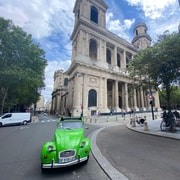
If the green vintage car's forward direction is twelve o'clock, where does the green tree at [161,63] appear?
The green tree is roughly at 8 o'clock from the green vintage car.

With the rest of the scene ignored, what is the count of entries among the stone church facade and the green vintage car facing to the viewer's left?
0

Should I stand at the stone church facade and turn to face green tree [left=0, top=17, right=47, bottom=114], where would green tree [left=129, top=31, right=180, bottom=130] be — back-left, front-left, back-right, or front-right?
front-left

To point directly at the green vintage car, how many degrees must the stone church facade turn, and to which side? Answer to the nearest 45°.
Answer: approximately 45° to its right

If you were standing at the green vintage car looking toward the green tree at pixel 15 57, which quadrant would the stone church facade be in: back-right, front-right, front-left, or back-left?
front-right

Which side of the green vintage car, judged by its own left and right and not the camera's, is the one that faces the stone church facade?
back

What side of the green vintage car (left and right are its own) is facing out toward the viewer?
front

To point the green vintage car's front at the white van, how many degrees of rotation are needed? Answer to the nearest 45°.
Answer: approximately 135° to its right

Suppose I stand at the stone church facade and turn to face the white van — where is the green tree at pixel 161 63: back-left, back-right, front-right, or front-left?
front-left
